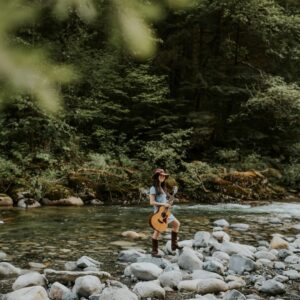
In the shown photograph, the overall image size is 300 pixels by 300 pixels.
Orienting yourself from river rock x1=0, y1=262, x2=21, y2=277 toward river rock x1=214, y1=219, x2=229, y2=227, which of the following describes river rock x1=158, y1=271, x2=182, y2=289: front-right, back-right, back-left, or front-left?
front-right

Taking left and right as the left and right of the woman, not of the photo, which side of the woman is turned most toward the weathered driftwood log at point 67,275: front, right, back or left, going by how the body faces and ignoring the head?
right

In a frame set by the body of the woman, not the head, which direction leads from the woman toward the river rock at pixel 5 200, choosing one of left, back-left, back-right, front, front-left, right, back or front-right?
back

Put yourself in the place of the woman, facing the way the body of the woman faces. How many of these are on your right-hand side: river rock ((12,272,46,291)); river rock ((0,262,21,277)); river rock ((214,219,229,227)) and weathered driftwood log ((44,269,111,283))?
3

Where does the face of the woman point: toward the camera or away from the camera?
toward the camera

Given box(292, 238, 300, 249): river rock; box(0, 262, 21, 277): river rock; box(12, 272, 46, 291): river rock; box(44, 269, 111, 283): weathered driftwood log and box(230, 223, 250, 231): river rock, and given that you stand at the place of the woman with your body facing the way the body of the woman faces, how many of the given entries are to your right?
3

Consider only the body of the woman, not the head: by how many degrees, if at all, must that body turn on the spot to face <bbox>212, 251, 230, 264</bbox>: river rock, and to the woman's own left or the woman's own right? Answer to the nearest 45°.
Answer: approximately 45° to the woman's own left

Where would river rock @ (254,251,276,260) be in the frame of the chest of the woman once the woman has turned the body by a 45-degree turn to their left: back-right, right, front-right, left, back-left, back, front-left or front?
front

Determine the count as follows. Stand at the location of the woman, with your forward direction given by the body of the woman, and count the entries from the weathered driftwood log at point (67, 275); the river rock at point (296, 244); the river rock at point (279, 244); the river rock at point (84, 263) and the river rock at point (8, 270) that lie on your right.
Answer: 3

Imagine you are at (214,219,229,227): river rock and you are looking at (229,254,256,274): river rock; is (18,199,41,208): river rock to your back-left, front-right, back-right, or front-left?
back-right

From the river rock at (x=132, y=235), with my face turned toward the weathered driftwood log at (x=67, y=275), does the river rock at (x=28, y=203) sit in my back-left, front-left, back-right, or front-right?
back-right

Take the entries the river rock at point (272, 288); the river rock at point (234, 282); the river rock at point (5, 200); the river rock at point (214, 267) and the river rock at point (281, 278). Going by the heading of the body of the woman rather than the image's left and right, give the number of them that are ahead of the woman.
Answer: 4

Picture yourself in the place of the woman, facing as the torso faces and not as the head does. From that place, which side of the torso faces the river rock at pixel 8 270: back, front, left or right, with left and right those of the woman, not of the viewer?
right

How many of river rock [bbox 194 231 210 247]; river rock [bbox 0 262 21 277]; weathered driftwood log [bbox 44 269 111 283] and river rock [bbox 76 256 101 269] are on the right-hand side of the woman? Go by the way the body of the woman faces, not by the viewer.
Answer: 3

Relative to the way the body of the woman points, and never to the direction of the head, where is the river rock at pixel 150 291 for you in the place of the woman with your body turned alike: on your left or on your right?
on your right

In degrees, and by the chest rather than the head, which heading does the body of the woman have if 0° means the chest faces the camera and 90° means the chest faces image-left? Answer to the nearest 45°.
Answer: approximately 315°
